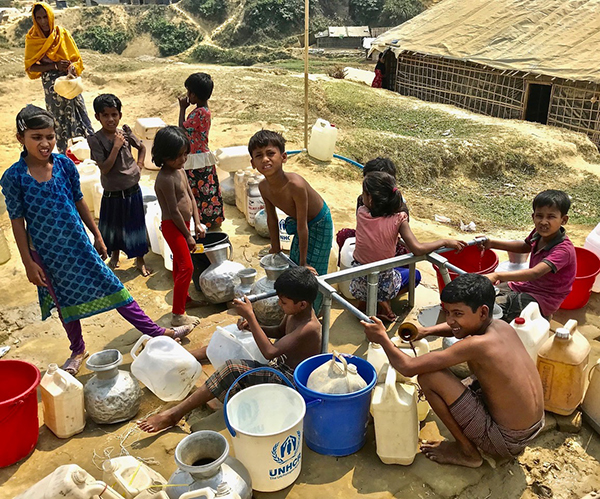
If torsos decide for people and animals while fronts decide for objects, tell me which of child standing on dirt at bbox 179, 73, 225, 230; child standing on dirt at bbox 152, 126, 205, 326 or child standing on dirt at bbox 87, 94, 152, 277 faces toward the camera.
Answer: child standing on dirt at bbox 87, 94, 152, 277

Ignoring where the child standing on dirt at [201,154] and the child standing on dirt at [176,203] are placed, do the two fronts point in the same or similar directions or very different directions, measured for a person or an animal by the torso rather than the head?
very different directions

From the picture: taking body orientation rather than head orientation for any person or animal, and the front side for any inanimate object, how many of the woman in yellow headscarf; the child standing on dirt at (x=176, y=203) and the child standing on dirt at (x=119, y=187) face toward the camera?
2

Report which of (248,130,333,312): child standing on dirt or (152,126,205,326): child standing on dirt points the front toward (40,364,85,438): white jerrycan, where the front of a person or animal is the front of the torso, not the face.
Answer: (248,130,333,312): child standing on dirt

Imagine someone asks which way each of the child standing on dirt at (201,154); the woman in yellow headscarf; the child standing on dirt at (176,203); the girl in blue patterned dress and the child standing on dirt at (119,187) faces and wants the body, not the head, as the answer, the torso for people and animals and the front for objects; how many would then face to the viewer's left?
1

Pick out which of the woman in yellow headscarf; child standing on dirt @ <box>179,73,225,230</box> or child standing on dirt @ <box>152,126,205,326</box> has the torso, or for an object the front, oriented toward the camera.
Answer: the woman in yellow headscarf

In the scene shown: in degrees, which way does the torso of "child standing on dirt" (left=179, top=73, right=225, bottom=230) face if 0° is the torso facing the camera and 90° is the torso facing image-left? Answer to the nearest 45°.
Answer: approximately 90°

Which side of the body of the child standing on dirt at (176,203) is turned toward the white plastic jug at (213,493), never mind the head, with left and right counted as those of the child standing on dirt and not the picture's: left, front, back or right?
right

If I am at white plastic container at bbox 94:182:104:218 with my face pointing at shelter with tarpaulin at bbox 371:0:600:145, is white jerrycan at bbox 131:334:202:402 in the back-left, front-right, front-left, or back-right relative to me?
back-right

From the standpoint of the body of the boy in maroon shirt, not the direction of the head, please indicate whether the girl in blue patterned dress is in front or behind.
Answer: in front

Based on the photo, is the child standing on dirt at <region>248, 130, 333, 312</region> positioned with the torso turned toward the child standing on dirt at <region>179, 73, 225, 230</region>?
no

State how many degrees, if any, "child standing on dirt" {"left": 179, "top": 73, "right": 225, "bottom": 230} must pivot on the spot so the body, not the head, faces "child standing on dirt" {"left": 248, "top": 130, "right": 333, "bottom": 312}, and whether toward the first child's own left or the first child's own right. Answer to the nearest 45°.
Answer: approximately 90° to the first child's own left

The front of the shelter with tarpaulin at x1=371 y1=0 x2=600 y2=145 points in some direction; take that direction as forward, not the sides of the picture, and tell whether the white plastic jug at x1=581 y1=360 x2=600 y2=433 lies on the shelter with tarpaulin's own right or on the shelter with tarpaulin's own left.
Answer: on the shelter with tarpaulin's own left

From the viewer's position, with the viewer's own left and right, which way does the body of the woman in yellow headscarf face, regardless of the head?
facing the viewer

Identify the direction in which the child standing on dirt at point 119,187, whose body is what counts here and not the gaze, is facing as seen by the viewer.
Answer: toward the camera

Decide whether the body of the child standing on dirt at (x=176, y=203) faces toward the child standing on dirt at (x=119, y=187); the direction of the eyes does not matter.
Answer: no

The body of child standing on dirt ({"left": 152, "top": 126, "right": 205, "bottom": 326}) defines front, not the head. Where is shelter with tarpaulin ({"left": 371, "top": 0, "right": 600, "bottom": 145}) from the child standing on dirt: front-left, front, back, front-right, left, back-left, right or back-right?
front-left

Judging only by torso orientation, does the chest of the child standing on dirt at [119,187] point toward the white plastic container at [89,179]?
no

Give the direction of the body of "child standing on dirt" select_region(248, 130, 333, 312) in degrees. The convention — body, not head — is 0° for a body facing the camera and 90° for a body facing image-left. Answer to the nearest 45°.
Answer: approximately 45°
